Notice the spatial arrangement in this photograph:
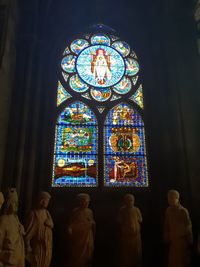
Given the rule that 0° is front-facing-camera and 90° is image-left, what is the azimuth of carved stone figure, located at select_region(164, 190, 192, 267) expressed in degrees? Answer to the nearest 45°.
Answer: approximately 45°

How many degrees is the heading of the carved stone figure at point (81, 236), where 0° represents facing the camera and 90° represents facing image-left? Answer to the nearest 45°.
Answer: approximately 0°

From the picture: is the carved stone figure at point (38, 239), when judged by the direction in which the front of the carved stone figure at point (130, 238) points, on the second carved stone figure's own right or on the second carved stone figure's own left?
on the second carved stone figure's own right
